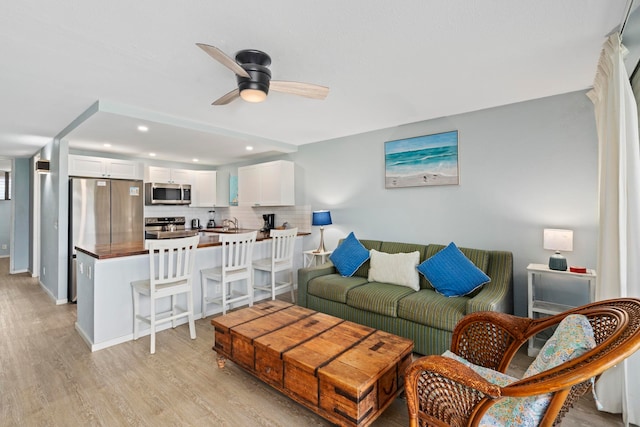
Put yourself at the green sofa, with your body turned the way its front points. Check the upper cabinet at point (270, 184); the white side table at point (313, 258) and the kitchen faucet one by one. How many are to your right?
3

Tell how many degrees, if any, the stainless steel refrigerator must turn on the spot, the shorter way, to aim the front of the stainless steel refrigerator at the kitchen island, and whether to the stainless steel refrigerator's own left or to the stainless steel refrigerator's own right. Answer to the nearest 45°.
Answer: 0° — it already faces it

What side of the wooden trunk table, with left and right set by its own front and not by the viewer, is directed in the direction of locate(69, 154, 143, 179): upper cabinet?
right

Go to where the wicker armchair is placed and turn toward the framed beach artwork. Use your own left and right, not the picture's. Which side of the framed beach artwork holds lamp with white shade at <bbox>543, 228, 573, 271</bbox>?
right

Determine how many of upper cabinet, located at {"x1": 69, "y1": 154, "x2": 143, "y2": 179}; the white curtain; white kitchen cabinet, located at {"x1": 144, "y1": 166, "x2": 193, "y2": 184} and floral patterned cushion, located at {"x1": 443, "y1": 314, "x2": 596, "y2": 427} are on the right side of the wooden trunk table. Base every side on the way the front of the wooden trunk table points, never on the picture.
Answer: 2

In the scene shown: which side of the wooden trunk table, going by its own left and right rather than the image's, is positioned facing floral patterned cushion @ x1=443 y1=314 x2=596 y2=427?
left

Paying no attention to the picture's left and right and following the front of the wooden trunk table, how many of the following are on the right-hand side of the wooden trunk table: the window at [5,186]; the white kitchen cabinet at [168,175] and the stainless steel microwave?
3

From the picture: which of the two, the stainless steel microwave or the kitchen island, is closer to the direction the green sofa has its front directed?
the kitchen island

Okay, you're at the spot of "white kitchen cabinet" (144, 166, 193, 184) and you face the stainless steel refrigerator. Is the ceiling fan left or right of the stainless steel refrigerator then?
left

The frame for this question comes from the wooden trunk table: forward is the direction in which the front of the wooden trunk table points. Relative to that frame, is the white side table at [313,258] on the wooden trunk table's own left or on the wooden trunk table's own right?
on the wooden trunk table's own right

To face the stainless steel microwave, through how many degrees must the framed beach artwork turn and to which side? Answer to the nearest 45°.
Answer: approximately 45° to its right

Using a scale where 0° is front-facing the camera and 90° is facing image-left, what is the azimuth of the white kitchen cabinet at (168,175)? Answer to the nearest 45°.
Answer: approximately 0°

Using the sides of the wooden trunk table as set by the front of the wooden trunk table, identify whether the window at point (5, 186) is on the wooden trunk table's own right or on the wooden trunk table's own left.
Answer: on the wooden trunk table's own right

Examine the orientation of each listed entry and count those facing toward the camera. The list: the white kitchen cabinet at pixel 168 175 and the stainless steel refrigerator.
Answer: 2

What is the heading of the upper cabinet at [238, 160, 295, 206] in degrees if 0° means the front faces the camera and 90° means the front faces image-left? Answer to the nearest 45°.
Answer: approximately 45°

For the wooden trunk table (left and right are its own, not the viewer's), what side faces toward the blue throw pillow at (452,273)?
back
